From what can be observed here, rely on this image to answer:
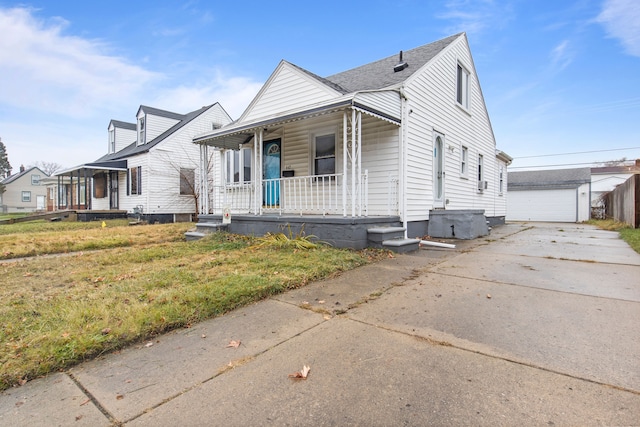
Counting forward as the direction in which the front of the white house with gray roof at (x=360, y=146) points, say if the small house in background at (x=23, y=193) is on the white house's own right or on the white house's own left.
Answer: on the white house's own right

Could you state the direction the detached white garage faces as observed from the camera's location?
facing the viewer

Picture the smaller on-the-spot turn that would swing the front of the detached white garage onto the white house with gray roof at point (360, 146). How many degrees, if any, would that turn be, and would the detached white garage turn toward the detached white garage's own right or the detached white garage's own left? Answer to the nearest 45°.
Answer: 0° — it already faces it

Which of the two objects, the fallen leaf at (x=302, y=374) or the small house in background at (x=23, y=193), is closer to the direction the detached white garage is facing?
the fallen leaf

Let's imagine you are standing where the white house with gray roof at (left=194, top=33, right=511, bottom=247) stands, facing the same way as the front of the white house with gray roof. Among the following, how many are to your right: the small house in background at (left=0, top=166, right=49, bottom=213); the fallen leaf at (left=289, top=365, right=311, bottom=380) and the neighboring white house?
2

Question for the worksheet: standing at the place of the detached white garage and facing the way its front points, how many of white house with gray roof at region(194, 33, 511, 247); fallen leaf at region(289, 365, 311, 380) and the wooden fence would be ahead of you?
3

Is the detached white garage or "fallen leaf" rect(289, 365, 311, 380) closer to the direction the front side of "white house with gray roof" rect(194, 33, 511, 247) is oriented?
the fallen leaf

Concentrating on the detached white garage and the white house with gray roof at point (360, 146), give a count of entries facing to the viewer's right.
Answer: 0

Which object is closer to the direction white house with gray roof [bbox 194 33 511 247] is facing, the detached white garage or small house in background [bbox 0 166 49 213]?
the small house in background

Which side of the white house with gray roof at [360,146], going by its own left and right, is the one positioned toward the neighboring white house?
right

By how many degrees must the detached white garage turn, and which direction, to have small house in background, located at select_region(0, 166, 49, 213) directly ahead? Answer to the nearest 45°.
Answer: approximately 90° to its right

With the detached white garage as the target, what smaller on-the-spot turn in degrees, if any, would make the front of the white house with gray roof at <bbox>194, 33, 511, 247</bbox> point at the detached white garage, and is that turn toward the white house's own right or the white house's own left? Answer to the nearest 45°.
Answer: approximately 180°

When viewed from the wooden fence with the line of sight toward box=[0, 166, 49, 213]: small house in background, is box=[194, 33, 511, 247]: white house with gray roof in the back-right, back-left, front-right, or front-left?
front-left

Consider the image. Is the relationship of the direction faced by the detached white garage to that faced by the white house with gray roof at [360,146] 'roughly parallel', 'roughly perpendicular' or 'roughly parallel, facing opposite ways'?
roughly parallel

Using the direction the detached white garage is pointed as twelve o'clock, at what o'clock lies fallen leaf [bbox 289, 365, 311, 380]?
The fallen leaf is roughly at 12 o'clock from the detached white garage.

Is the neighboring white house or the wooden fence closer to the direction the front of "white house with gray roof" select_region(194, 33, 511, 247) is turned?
the neighboring white house
